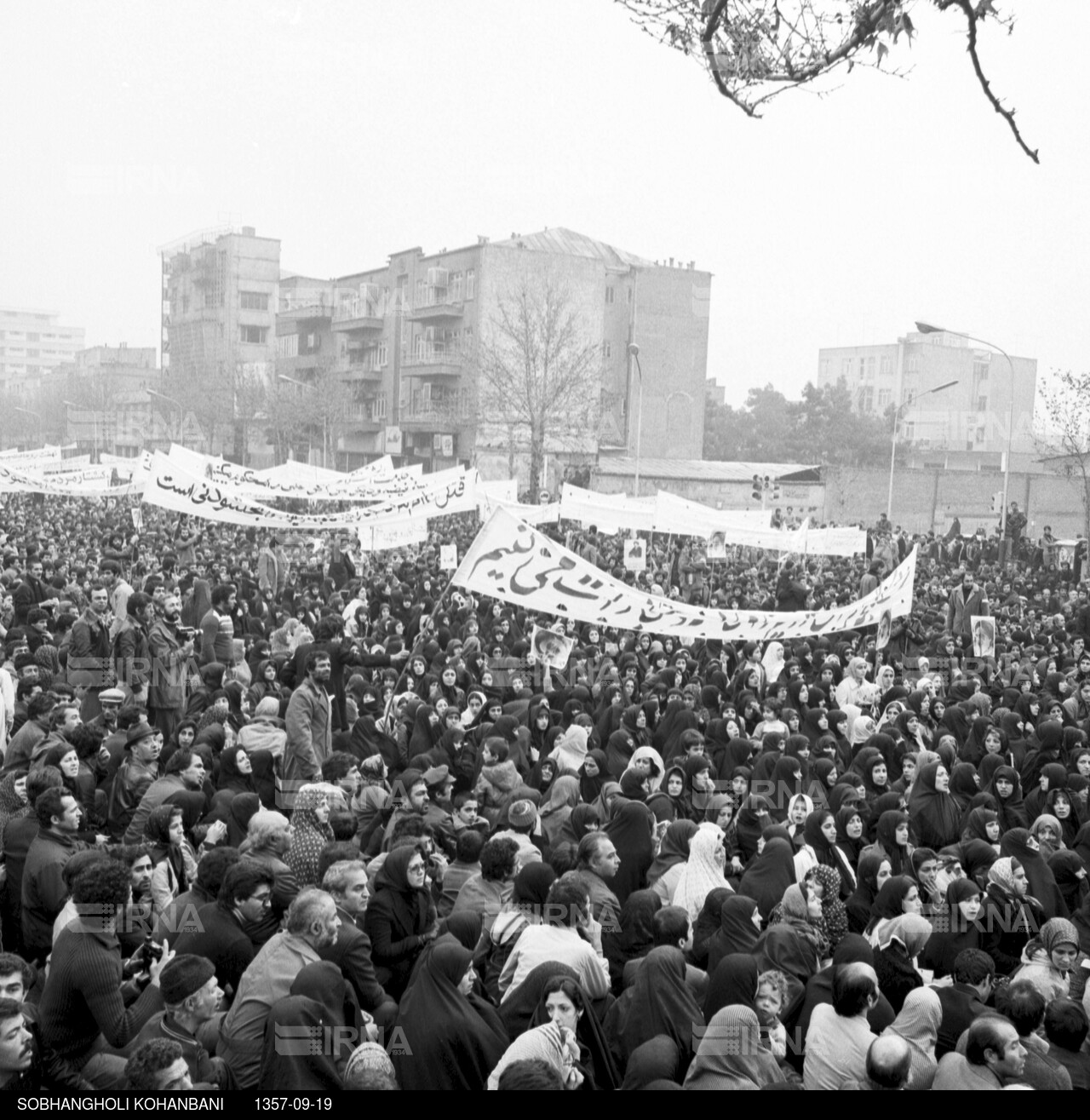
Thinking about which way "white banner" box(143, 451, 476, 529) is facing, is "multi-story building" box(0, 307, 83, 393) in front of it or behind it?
behind

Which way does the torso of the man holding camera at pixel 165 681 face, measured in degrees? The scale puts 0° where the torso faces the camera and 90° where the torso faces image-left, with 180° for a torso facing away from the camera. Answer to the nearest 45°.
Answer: approximately 315°

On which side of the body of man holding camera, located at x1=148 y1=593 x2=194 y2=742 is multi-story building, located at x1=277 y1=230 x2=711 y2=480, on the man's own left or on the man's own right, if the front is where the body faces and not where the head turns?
on the man's own left

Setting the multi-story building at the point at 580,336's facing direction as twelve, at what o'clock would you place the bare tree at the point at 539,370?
The bare tree is roughly at 11 o'clock from the multi-story building.

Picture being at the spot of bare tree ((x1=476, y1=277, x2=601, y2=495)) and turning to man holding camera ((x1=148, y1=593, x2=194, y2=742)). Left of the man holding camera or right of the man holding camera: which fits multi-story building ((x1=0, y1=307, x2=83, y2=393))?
right

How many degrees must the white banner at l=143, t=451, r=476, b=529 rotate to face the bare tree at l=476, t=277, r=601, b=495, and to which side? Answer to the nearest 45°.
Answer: approximately 180°

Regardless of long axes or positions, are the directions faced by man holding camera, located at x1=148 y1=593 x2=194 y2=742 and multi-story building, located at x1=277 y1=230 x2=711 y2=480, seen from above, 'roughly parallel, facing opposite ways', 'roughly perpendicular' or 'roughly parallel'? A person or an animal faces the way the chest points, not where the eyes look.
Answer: roughly perpendicular
